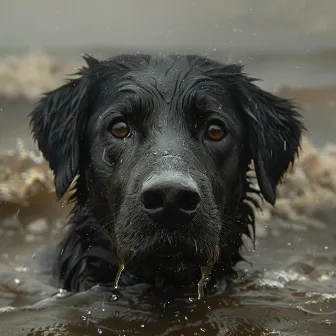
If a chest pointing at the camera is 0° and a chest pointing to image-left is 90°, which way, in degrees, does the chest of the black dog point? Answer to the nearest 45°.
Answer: approximately 0°
